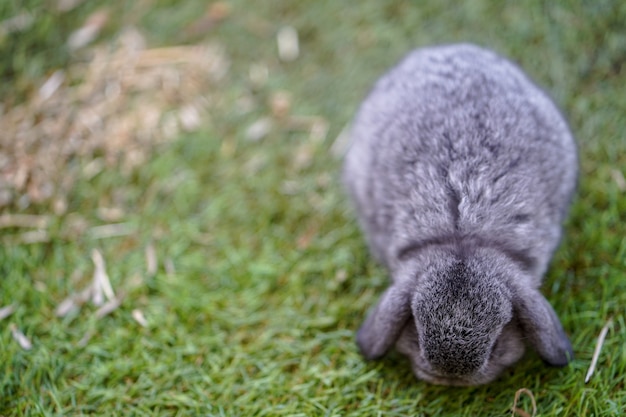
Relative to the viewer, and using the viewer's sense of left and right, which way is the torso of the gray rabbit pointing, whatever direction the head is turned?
facing the viewer
